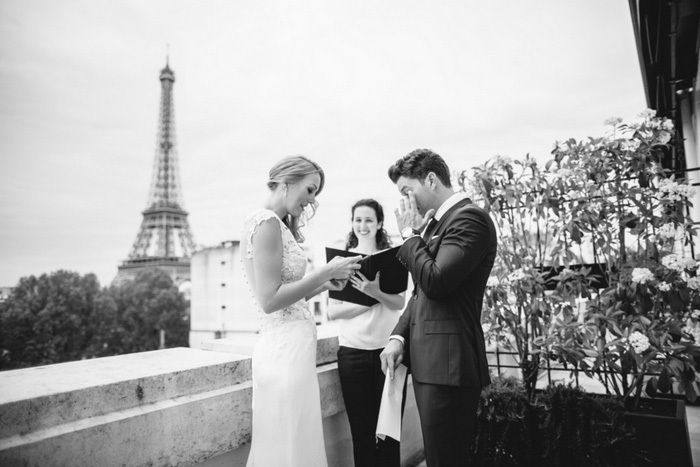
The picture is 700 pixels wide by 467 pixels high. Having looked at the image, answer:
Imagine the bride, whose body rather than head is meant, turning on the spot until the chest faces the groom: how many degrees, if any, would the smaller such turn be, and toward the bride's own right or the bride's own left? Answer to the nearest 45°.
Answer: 0° — they already face them

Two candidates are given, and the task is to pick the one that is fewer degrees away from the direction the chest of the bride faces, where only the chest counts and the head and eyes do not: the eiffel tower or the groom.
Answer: the groom

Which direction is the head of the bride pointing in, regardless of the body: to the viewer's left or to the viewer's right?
to the viewer's right

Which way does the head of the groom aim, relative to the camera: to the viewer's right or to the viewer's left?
to the viewer's left

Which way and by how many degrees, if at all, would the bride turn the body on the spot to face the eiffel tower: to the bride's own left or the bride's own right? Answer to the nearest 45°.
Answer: approximately 90° to the bride's own left

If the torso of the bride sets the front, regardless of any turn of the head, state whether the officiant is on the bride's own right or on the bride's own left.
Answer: on the bride's own left

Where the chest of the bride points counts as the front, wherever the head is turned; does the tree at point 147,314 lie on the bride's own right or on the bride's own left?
on the bride's own left

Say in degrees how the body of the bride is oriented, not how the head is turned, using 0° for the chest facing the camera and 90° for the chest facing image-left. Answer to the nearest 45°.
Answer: approximately 270°
